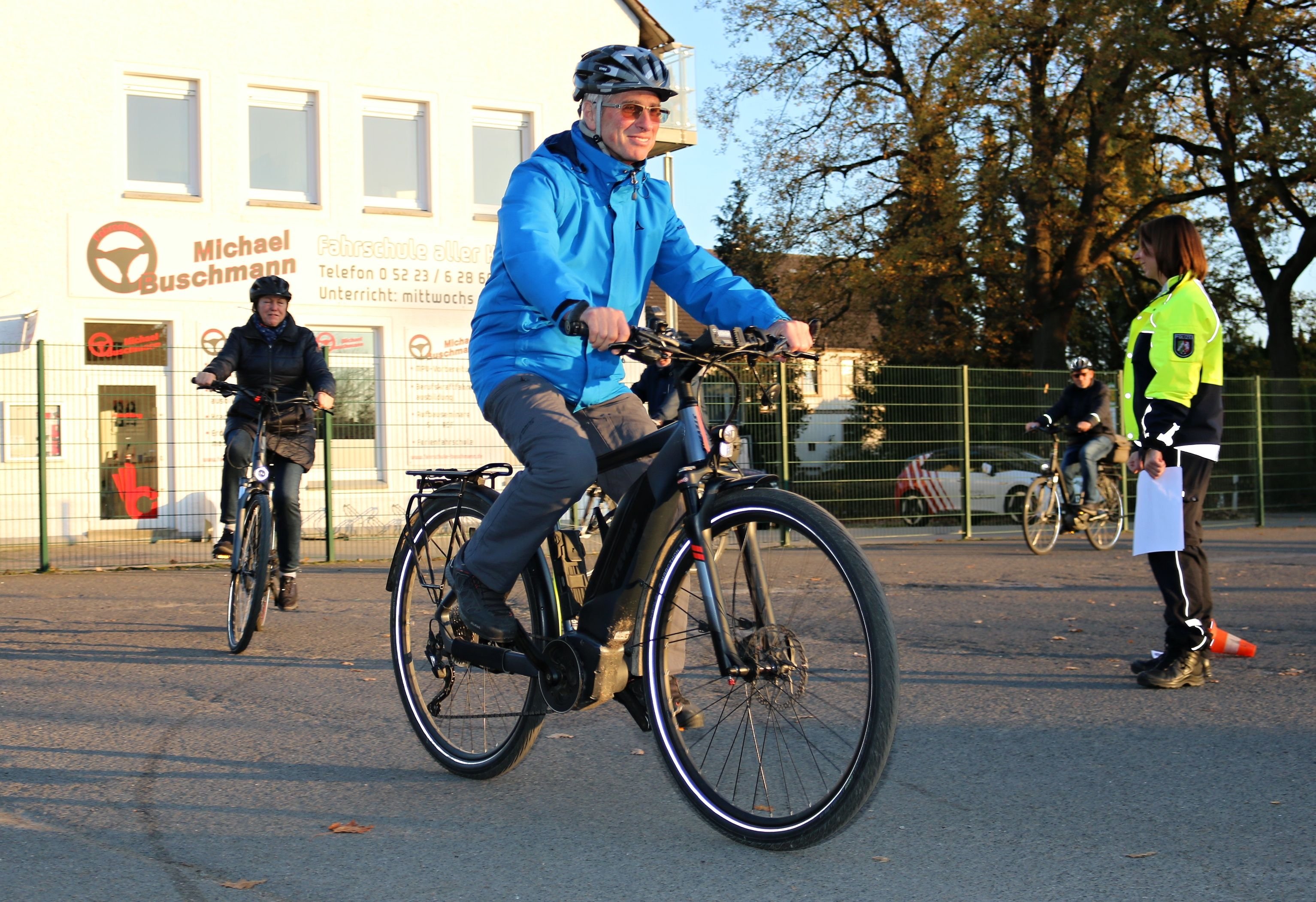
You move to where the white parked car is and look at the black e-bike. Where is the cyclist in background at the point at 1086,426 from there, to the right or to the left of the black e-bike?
left

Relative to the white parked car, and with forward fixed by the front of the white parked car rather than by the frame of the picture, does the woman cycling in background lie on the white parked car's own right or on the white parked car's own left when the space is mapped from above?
on the white parked car's own right

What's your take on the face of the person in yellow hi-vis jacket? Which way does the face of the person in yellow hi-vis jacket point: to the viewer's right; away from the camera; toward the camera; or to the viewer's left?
to the viewer's left

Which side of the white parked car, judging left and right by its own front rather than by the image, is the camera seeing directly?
right

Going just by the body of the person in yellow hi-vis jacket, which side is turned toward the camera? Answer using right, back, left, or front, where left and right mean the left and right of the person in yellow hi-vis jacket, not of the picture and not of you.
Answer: left

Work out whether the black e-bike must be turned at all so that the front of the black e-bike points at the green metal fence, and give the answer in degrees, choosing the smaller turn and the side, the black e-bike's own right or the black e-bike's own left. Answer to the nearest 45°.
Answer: approximately 135° to the black e-bike's own left

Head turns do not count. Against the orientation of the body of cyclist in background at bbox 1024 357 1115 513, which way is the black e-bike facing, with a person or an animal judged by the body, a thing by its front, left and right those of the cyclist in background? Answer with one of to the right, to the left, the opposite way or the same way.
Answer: to the left

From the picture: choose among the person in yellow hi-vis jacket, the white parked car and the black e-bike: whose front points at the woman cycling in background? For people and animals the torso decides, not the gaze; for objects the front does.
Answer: the person in yellow hi-vis jacket
